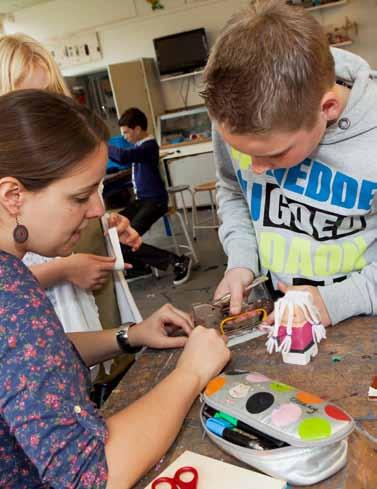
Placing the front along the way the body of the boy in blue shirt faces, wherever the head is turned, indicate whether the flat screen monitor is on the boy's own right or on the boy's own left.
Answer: on the boy's own right

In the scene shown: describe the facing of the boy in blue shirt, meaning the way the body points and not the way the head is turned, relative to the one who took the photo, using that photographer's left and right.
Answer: facing to the left of the viewer

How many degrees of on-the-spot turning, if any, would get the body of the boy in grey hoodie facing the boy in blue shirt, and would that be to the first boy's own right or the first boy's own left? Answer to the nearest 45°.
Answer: approximately 135° to the first boy's own right

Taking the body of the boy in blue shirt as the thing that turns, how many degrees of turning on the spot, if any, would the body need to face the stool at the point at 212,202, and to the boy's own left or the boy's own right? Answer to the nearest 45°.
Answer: approximately 135° to the boy's own right

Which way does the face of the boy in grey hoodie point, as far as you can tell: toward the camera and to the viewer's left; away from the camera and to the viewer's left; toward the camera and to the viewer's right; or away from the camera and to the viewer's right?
toward the camera and to the viewer's left

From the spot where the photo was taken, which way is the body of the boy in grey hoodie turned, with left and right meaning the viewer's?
facing the viewer and to the left of the viewer

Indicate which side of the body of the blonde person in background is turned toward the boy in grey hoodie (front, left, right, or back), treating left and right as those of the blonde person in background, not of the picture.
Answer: front

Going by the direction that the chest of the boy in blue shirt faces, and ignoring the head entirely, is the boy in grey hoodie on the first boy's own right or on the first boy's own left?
on the first boy's own left

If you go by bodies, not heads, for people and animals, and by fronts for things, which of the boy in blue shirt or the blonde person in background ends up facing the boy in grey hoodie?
the blonde person in background

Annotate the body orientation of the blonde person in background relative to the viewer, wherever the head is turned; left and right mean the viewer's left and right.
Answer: facing the viewer and to the right of the viewer

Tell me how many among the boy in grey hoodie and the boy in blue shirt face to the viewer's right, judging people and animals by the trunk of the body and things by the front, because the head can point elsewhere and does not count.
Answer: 0

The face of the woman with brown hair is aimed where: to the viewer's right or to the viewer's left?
to the viewer's right

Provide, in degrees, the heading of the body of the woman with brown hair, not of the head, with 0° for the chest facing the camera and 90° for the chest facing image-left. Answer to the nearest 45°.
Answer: approximately 270°
